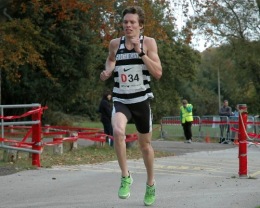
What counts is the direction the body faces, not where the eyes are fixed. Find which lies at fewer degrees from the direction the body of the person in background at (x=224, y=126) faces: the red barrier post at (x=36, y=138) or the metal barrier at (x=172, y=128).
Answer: the red barrier post

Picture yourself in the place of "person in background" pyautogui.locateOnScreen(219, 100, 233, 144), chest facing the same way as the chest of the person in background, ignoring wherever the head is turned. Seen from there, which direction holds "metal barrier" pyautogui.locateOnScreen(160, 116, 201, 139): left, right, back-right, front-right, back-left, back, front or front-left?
back-right

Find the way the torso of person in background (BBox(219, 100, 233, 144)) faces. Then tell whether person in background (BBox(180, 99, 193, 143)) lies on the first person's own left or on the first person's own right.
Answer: on the first person's own right

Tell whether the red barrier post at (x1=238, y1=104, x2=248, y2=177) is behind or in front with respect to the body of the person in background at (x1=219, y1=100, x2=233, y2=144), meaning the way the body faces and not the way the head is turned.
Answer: in front

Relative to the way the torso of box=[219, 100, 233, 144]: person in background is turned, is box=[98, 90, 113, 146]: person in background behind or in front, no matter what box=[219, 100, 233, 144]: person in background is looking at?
in front

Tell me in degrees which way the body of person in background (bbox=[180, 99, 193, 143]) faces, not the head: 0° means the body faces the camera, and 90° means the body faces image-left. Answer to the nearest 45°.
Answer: approximately 0°

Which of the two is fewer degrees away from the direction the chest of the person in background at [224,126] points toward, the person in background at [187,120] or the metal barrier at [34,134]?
the metal barrier

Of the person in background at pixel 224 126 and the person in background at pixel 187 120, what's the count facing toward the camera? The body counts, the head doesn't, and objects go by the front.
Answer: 2
